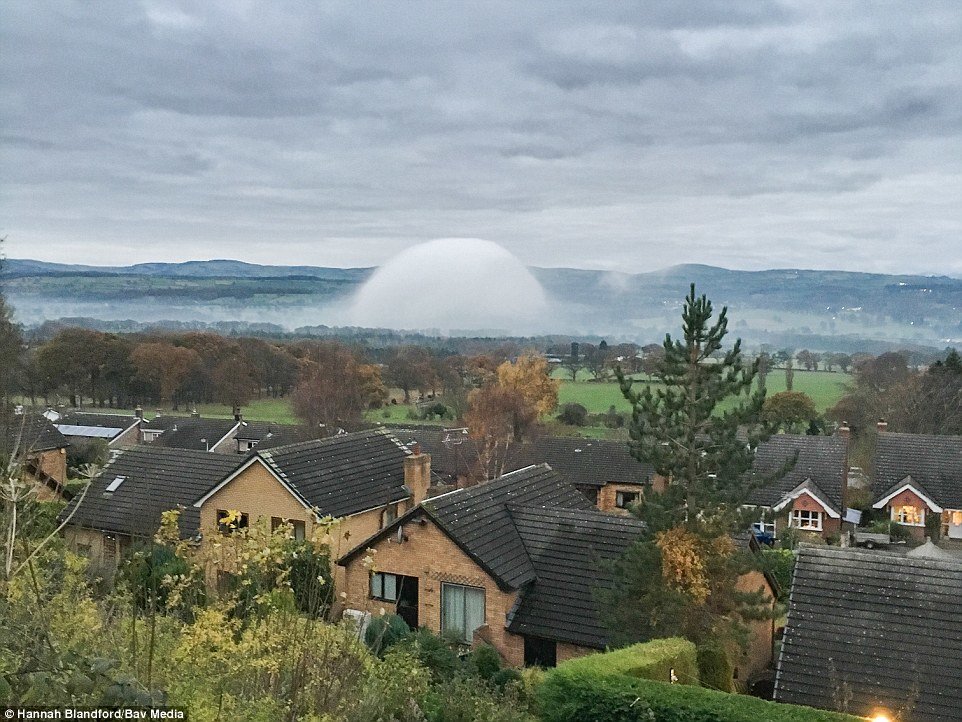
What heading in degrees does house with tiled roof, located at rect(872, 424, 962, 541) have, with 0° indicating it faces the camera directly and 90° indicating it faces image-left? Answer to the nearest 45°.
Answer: approximately 0°

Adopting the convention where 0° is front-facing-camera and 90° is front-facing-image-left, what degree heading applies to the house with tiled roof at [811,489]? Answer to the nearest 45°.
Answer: approximately 0°

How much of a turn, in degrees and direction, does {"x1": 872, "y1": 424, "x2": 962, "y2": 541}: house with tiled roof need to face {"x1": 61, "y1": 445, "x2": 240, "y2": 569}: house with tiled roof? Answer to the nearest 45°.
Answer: approximately 45° to its right

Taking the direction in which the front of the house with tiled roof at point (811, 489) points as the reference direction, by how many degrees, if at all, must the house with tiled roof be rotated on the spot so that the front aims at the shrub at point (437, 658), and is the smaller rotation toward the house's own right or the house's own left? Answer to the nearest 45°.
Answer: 0° — it already faces it

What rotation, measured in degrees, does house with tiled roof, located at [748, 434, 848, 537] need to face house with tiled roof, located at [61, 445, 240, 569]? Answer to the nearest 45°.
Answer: approximately 45° to its right

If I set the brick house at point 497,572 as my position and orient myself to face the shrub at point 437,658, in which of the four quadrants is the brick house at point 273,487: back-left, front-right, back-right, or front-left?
back-right

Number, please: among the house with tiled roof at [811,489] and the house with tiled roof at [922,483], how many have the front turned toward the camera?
2

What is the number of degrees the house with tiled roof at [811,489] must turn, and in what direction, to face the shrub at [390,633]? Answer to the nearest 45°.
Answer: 0° — it already faces it

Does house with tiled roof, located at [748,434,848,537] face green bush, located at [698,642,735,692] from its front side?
yes
